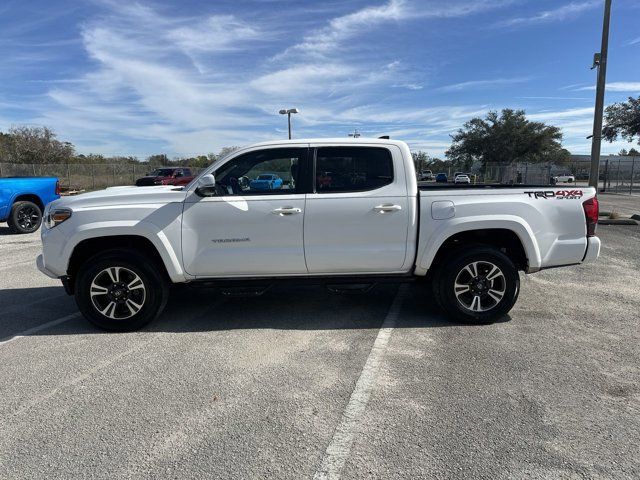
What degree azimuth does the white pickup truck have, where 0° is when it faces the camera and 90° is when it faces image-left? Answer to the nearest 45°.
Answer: approximately 90°

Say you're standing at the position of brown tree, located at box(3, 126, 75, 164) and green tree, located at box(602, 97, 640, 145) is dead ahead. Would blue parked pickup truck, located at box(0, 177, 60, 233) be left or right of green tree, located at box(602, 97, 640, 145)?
right

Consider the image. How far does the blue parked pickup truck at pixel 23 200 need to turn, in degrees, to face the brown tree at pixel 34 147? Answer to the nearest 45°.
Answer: approximately 90° to its right

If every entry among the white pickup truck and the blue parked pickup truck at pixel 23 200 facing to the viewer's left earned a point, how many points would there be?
2

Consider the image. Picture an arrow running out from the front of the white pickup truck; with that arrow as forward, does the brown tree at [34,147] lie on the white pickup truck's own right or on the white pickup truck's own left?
on the white pickup truck's own right

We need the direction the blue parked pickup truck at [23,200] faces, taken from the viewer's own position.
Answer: facing to the left of the viewer

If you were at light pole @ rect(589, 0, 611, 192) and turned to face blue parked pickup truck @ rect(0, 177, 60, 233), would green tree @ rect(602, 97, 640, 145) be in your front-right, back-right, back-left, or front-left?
back-right

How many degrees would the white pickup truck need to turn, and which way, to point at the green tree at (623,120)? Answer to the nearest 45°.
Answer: approximately 135° to its right
